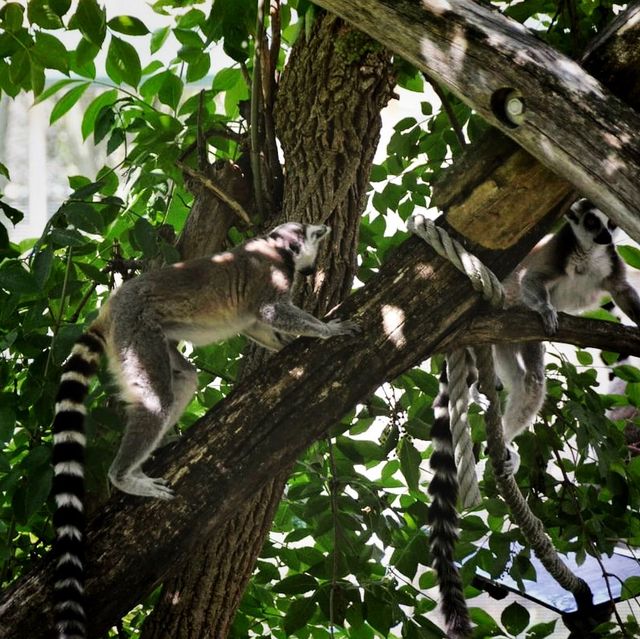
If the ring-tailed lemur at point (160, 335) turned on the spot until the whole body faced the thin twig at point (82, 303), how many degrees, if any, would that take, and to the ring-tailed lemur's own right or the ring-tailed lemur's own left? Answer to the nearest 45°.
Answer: approximately 135° to the ring-tailed lemur's own left

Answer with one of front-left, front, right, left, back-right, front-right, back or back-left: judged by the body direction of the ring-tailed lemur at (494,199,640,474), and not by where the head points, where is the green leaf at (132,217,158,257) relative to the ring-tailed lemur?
right

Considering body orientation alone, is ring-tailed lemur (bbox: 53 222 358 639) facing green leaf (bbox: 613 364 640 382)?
yes

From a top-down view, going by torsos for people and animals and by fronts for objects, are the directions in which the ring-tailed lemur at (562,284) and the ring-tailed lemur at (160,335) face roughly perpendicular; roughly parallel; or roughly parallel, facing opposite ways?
roughly perpendicular

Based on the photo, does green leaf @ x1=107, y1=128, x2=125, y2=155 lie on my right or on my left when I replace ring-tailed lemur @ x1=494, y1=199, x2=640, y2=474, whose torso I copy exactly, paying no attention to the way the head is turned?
on my right

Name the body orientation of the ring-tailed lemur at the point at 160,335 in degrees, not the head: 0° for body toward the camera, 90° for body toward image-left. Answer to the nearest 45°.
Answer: approximately 270°

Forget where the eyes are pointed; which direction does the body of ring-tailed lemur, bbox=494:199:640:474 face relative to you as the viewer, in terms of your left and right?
facing the viewer and to the right of the viewer

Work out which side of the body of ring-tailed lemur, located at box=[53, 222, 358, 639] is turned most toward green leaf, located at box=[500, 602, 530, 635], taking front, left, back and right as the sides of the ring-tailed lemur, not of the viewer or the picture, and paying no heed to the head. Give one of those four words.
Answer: front
